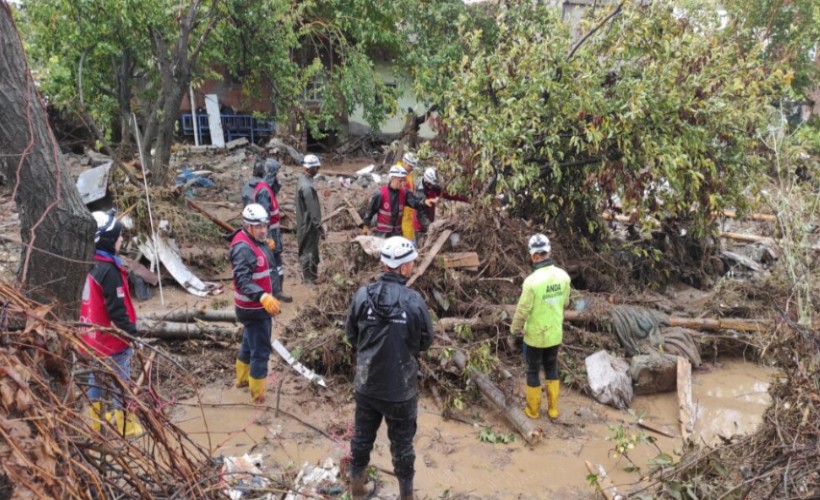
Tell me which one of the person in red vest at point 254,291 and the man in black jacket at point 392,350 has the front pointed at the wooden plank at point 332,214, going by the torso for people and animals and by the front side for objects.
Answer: the man in black jacket

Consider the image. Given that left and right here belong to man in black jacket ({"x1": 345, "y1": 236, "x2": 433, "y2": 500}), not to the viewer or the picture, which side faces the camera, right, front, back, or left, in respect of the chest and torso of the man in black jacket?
back

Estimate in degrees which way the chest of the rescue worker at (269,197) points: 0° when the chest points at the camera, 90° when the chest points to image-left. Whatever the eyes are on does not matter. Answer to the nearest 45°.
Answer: approximately 270°

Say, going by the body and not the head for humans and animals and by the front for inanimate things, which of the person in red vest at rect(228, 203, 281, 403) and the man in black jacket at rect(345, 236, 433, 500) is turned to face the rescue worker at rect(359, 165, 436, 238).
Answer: the man in black jacket

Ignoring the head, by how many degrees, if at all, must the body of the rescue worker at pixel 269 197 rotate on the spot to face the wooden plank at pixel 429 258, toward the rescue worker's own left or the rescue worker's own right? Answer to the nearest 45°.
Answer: approximately 45° to the rescue worker's own right

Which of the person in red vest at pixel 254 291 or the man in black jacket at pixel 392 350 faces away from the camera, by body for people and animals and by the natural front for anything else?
the man in black jacket

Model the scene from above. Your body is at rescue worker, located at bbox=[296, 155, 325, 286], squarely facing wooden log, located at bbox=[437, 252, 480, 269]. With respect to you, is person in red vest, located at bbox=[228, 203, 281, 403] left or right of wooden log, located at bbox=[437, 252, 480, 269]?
right

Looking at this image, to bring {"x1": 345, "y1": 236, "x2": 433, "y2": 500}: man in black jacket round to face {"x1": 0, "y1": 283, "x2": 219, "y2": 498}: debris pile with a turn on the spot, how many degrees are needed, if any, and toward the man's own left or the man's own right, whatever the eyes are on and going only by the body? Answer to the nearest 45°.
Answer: approximately 135° to the man's own left

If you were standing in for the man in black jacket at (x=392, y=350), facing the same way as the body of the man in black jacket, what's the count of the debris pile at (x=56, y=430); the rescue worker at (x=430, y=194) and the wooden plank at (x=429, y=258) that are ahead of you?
2
